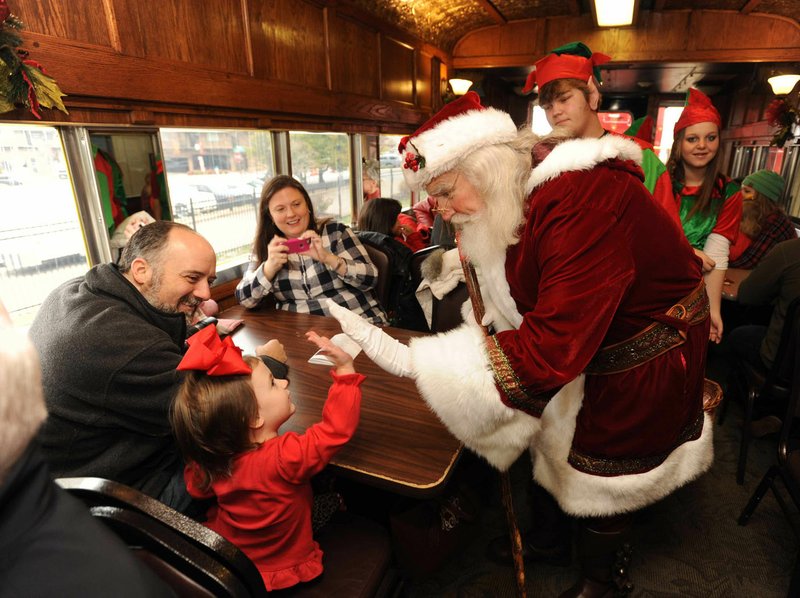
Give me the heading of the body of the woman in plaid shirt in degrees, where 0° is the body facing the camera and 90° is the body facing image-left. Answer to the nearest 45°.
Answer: approximately 0°

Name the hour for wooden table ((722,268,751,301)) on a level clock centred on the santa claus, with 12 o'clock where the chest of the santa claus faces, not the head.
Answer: The wooden table is roughly at 4 o'clock from the santa claus.

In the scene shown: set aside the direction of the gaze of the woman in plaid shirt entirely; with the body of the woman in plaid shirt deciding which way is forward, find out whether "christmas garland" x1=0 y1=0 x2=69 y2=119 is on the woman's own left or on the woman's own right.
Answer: on the woman's own right

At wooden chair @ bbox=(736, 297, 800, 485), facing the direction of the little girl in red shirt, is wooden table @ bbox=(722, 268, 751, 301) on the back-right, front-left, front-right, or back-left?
back-right

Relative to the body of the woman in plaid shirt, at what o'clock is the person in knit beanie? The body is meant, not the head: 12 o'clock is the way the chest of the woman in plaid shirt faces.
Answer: The person in knit beanie is roughly at 9 o'clock from the woman in plaid shirt.

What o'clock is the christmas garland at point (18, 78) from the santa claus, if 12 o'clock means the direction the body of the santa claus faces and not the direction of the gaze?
The christmas garland is roughly at 12 o'clock from the santa claus.

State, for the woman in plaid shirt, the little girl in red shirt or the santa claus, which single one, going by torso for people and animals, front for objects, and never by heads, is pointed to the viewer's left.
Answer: the santa claus

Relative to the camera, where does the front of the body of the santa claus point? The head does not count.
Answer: to the viewer's left

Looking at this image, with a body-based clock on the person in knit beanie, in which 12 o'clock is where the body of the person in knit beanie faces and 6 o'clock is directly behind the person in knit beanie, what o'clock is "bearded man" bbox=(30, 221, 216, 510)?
The bearded man is roughly at 11 o'clock from the person in knit beanie.

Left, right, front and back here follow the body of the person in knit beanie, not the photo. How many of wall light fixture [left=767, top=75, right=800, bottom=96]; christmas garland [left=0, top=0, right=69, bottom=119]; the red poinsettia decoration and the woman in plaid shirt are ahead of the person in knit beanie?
2
